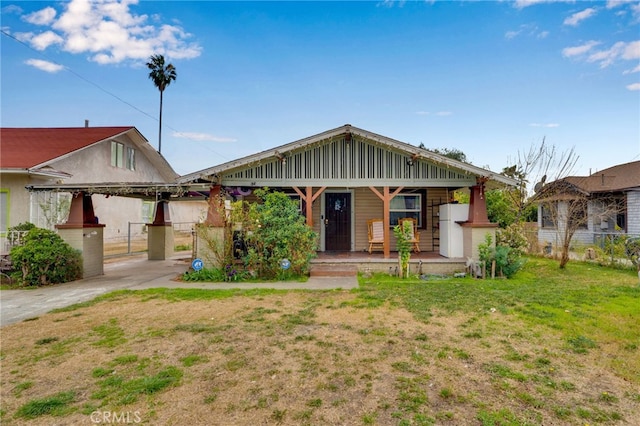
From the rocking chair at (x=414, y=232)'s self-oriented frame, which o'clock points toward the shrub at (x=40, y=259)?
The shrub is roughly at 2 o'clock from the rocking chair.

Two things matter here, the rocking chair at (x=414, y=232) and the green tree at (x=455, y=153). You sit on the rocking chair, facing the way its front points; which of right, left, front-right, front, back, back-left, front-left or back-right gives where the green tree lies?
back

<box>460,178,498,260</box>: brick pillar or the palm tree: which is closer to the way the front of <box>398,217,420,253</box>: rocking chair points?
the brick pillar

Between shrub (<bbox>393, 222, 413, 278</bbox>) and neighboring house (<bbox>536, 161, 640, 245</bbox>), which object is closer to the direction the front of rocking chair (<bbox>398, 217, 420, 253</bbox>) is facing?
the shrub

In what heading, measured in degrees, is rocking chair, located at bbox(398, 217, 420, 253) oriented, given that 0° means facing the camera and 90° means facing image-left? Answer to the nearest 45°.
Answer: approximately 0°

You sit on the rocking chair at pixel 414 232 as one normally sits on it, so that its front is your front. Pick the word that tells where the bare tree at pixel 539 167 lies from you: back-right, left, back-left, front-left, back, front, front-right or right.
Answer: back-left

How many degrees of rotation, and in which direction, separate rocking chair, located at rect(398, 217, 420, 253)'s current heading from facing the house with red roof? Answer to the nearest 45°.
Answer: approximately 90° to its right

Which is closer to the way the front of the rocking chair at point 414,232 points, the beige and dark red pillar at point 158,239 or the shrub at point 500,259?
the shrub

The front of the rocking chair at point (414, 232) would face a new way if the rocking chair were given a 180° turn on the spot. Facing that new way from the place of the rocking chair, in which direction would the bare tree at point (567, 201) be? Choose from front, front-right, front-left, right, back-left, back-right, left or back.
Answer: front-right

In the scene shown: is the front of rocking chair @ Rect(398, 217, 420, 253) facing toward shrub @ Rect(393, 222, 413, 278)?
yes
